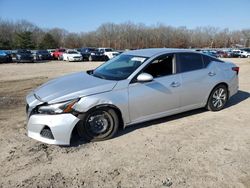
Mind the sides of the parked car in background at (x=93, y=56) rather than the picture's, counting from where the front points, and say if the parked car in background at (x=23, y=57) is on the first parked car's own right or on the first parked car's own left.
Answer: on the first parked car's own right

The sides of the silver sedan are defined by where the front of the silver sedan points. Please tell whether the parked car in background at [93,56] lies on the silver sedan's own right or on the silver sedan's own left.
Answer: on the silver sedan's own right

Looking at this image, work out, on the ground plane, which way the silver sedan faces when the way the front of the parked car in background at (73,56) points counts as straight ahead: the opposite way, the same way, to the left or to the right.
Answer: to the right

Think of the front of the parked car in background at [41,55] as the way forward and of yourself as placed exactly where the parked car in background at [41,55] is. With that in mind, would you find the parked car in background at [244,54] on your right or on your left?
on your left

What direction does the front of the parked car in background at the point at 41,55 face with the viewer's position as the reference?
facing the viewer and to the right of the viewer

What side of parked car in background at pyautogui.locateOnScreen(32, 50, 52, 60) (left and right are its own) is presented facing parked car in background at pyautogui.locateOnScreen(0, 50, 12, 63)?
right

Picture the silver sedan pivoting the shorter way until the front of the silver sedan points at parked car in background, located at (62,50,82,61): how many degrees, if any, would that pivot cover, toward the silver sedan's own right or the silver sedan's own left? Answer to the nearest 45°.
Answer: approximately 135° to the silver sedan's own right
